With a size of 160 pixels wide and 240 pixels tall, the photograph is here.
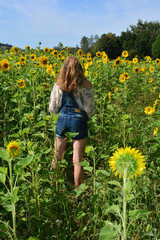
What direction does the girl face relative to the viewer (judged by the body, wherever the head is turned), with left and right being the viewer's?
facing away from the viewer

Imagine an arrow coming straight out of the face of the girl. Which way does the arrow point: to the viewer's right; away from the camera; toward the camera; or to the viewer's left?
away from the camera

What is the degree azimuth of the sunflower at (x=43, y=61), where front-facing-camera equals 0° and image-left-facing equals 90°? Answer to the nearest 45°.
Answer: approximately 0°

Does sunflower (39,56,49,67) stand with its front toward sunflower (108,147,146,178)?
yes

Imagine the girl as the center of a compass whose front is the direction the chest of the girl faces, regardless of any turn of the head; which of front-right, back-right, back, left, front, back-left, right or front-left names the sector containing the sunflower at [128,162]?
back

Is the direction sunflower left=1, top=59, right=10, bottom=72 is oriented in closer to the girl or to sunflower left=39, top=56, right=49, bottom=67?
the girl
